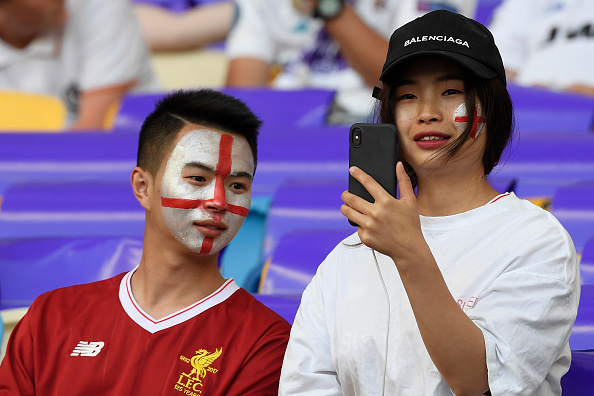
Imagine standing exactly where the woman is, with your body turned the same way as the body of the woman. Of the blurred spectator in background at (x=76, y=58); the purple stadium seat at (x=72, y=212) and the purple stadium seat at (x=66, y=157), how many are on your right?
3

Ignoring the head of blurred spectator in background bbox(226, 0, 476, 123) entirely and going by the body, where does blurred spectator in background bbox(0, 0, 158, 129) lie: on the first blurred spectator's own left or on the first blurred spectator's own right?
on the first blurred spectator's own right

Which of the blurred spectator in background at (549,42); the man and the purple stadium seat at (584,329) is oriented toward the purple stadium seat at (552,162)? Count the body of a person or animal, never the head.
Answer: the blurred spectator in background

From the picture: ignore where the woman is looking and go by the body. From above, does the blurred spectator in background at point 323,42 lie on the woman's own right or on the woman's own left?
on the woman's own right

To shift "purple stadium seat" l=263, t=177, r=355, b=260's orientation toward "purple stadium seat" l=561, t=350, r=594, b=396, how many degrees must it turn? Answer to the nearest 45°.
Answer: approximately 45° to its left

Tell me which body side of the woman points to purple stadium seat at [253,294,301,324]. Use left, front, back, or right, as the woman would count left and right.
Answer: right
